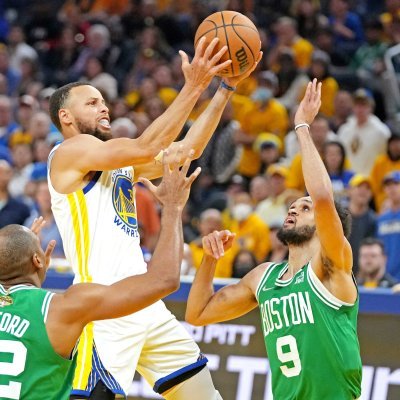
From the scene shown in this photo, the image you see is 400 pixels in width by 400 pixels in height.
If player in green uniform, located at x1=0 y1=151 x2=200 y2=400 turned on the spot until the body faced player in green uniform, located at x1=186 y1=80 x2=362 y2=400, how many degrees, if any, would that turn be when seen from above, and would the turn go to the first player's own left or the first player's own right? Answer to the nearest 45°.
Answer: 0° — they already face them

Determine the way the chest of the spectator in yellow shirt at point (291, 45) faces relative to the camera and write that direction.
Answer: toward the camera

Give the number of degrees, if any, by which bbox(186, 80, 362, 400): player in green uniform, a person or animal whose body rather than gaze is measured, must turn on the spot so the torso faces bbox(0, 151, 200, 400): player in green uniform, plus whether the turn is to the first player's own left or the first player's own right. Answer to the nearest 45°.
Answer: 0° — they already face them

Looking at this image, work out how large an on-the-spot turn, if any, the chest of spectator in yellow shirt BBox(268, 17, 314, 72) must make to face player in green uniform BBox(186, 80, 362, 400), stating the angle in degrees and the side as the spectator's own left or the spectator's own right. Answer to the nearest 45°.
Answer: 0° — they already face them

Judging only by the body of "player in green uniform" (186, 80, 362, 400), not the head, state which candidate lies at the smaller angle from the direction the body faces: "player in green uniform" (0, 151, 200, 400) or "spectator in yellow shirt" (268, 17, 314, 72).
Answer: the player in green uniform

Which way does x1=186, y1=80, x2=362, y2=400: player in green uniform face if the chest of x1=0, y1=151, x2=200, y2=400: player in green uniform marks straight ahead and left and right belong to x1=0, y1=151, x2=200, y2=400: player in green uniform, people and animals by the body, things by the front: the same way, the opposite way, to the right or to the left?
the opposite way

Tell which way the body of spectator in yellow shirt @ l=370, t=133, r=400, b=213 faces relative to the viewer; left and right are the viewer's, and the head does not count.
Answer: facing the viewer

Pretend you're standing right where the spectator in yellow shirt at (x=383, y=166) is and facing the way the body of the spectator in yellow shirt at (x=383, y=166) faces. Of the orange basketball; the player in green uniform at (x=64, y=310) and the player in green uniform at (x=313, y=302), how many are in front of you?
3

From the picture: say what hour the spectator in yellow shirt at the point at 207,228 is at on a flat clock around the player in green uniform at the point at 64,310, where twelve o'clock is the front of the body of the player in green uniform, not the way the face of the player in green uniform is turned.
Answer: The spectator in yellow shirt is roughly at 11 o'clock from the player in green uniform.

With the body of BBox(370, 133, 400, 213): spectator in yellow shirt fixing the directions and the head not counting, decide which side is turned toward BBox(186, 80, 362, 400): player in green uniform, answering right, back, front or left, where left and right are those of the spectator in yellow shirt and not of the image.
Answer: front
